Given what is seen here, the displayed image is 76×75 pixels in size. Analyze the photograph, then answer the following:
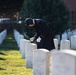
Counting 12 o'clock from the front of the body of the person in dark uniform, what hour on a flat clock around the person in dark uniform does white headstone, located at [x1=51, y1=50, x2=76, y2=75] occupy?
The white headstone is roughly at 9 o'clock from the person in dark uniform.

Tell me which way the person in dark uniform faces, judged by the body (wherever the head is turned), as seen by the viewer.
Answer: to the viewer's left

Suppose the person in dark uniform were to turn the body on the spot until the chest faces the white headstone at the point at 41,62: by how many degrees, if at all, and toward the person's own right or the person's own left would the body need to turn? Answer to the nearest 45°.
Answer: approximately 90° to the person's own left
